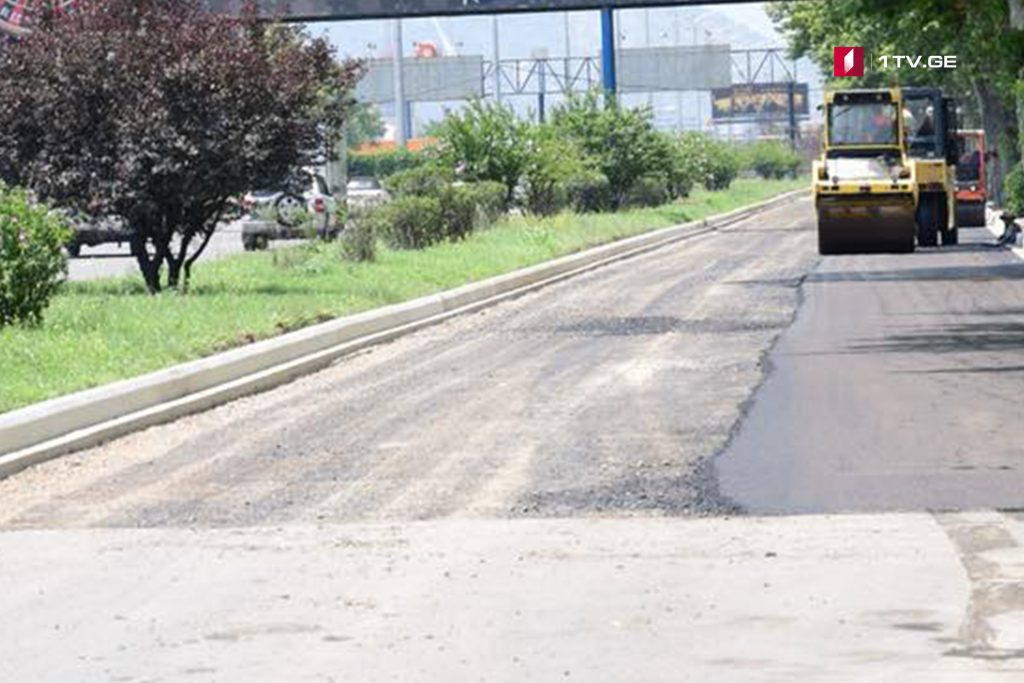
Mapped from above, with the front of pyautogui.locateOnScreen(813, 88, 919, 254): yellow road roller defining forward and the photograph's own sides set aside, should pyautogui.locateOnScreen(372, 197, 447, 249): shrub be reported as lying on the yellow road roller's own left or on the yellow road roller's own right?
on the yellow road roller's own right

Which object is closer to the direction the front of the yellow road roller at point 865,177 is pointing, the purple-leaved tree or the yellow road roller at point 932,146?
the purple-leaved tree

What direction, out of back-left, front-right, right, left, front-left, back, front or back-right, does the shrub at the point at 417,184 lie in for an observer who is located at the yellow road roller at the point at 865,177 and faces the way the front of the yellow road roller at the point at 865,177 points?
right

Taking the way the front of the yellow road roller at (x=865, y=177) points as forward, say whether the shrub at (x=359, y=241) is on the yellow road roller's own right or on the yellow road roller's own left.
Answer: on the yellow road roller's own right

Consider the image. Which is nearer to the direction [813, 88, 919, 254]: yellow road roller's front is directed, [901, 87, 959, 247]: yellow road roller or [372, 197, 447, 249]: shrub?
the shrub

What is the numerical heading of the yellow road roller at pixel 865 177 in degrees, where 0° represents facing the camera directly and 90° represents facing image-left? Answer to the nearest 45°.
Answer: approximately 0°

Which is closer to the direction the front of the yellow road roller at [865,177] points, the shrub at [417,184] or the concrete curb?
the concrete curb

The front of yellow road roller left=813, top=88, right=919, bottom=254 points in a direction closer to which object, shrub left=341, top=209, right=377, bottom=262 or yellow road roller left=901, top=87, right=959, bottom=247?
the shrub

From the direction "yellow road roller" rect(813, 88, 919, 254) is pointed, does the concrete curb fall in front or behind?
in front
